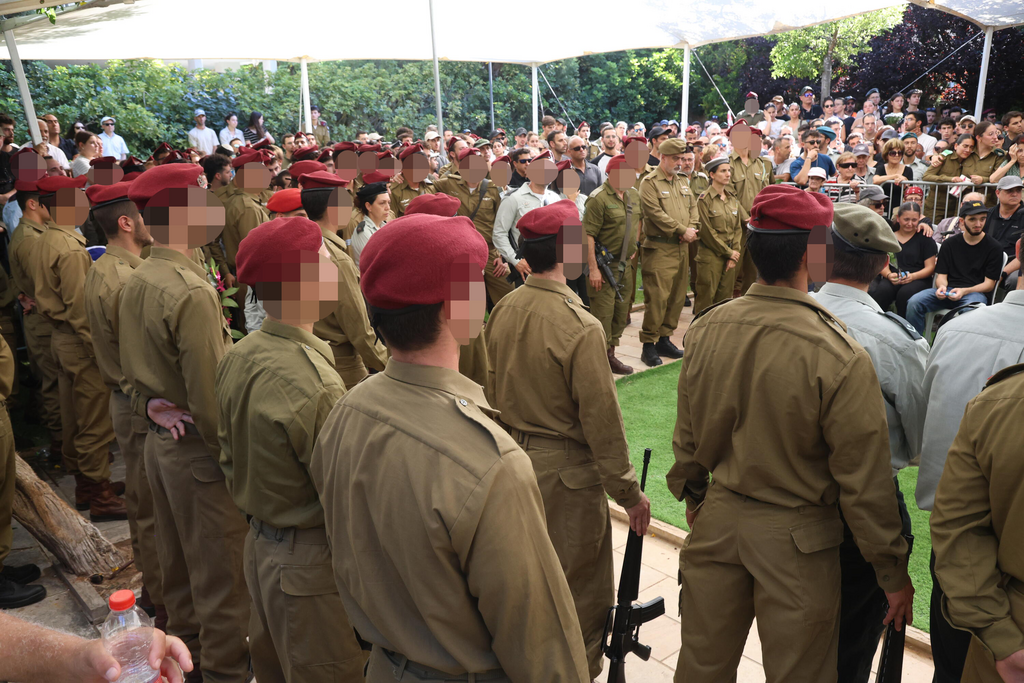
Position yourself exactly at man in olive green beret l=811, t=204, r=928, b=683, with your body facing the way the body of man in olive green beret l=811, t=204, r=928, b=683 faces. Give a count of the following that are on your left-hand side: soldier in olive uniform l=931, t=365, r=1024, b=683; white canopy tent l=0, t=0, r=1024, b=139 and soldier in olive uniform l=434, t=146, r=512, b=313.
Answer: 2

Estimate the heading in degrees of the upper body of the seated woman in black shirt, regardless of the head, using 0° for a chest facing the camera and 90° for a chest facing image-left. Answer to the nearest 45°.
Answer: approximately 45°

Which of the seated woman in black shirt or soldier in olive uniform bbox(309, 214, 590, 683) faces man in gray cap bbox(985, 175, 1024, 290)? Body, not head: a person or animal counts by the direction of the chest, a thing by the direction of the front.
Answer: the soldier in olive uniform

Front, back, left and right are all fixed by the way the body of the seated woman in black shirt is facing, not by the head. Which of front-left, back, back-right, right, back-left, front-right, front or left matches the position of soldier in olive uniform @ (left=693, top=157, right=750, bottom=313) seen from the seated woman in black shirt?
front-right

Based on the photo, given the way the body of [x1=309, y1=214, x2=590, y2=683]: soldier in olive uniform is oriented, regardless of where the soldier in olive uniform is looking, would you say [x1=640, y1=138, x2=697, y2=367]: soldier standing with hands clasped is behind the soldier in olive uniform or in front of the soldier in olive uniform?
in front

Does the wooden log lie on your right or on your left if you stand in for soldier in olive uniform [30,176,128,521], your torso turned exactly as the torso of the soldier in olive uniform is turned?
on your right

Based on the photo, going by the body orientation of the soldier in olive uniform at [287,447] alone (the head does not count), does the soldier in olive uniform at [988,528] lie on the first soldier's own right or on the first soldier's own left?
on the first soldier's own right

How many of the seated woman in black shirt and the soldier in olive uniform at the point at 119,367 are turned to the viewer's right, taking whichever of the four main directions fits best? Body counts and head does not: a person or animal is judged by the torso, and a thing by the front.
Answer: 1

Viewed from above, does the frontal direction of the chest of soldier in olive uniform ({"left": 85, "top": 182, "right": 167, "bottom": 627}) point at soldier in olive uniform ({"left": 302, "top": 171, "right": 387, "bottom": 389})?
yes

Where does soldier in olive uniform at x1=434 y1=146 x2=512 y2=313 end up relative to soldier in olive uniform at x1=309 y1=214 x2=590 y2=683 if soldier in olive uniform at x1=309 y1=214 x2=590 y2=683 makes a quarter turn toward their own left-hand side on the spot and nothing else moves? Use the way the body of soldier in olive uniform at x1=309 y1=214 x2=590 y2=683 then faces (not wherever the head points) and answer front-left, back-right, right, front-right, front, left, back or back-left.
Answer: front-right

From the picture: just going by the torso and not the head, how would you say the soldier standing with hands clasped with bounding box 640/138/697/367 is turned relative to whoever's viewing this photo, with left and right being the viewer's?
facing the viewer and to the right of the viewer

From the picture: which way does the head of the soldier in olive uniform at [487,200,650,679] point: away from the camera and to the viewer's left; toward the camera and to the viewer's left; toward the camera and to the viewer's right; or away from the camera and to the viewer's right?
away from the camera and to the viewer's right

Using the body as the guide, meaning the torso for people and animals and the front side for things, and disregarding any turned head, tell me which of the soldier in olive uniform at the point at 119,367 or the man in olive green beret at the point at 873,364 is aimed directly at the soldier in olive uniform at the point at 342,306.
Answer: the soldier in olive uniform at the point at 119,367
